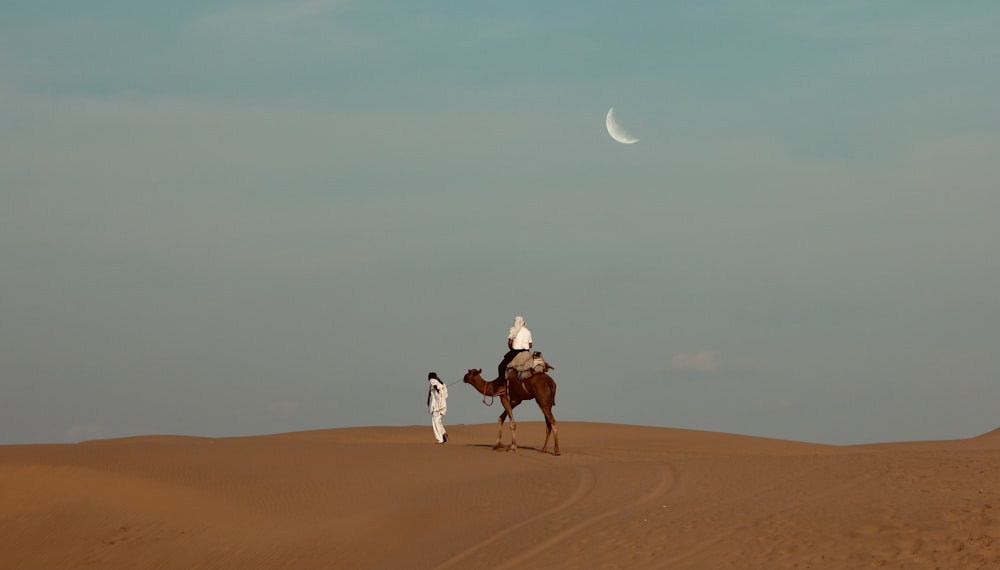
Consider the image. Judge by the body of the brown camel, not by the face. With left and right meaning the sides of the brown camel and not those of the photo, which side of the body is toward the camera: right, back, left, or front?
left

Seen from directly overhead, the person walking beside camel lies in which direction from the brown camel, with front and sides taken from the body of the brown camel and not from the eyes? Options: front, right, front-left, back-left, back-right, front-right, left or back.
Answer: front-right
